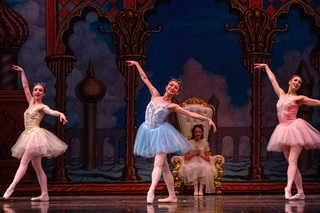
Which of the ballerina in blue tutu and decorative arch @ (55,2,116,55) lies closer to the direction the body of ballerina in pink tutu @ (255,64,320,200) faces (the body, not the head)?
the ballerina in blue tutu

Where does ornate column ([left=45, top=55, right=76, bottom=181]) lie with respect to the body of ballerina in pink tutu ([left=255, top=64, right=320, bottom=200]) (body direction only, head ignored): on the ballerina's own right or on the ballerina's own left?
on the ballerina's own right

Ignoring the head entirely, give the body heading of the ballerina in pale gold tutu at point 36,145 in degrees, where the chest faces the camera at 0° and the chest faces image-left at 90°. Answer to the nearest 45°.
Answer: approximately 45°

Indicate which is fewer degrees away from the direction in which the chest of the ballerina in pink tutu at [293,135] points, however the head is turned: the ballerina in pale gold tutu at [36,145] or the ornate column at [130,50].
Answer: the ballerina in pale gold tutu

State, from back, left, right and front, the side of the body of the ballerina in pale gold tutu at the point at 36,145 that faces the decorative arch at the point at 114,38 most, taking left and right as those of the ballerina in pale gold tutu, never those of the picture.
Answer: back

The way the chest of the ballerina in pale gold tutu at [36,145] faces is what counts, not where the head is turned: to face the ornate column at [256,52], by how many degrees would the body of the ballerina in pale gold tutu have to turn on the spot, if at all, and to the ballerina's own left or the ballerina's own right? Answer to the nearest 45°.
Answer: approximately 180°

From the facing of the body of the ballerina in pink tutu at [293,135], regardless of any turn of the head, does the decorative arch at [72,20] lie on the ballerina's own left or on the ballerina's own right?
on the ballerina's own right

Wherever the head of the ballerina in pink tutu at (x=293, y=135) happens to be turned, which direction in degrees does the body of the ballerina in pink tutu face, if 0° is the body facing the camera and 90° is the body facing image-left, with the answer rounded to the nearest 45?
approximately 45°

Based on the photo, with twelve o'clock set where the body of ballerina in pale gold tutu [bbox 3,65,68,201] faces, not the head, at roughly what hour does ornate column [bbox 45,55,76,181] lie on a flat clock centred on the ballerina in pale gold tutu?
The ornate column is roughly at 5 o'clock from the ballerina in pale gold tutu.

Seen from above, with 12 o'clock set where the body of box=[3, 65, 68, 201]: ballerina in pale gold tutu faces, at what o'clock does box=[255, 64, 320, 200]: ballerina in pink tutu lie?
box=[255, 64, 320, 200]: ballerina in pink tutu is roughly at 8 o'clock from box=[3, 65, 68, 201]: ballerina in pale gold tutu.
